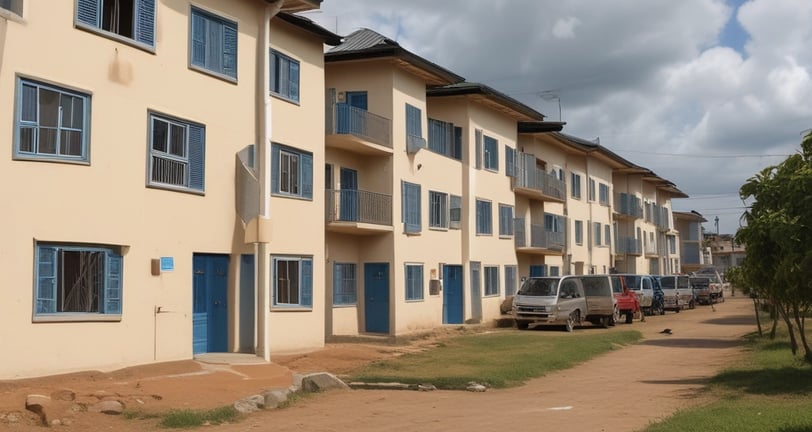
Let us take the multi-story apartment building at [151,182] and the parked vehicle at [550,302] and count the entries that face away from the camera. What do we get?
0

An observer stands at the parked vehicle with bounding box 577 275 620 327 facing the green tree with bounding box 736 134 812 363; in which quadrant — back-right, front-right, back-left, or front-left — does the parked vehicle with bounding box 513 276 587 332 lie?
front-right

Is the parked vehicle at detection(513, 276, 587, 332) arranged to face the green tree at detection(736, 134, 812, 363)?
no

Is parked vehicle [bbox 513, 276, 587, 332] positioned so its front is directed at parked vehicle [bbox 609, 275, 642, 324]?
no

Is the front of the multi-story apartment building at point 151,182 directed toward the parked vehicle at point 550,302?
no

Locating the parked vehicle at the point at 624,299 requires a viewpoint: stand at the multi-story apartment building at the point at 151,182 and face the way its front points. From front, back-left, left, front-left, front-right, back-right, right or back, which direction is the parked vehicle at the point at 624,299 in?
left

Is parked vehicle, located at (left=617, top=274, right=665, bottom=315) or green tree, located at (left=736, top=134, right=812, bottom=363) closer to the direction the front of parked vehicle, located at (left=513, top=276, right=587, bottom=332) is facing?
the green tree

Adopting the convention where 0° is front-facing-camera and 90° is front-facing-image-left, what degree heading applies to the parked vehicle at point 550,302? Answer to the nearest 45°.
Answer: approximately 45°

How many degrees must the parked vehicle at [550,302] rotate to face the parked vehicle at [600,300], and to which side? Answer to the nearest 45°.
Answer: approximately 180°

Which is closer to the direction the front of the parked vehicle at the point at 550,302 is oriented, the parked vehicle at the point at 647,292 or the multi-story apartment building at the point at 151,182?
the multi-story apartment building

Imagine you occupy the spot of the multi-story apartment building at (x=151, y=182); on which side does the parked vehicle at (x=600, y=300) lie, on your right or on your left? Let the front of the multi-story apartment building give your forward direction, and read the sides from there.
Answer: on your left

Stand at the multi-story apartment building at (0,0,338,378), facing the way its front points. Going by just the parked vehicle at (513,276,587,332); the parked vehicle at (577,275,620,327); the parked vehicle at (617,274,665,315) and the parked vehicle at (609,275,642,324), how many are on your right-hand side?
0

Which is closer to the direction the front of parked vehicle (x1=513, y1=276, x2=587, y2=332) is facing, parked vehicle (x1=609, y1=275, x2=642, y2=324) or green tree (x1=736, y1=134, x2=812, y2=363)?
the green tree

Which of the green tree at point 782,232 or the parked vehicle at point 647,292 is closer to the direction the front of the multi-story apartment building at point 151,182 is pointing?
the green tree

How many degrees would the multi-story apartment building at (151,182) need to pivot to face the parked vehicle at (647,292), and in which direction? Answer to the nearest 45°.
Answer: approximately 90° to its left

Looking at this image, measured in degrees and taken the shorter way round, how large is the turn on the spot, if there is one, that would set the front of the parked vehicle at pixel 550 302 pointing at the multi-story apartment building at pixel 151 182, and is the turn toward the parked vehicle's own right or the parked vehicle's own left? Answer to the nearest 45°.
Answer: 0° — it already faces it

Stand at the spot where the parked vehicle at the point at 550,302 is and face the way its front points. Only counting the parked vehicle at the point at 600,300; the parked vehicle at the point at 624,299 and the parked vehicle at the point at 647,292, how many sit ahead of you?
0

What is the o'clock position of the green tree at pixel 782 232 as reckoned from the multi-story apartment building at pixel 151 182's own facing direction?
The green tree is roughly at 11 o'clock from the multi-story apartment building.
